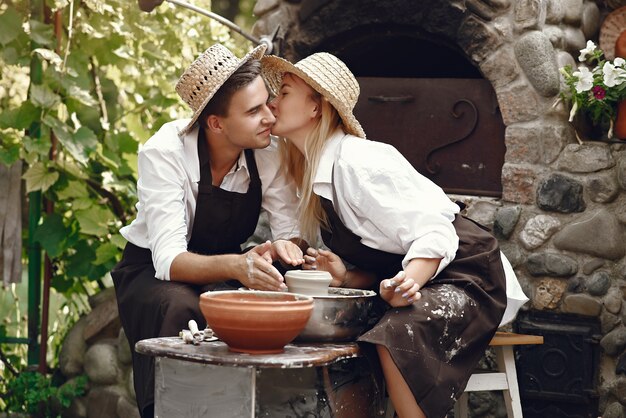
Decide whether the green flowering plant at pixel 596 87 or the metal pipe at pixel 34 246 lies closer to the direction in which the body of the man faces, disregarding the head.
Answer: the green flowering plant

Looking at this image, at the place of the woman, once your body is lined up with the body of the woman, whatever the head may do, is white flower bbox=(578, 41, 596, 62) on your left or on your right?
on your right

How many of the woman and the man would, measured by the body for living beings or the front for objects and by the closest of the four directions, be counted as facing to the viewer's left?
1

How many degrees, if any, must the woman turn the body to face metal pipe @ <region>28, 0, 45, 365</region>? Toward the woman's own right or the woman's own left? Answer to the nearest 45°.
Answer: approximately 45° to the woman's own right

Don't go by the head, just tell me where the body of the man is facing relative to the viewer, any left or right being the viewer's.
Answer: facing the viewer and to the right of the viewer

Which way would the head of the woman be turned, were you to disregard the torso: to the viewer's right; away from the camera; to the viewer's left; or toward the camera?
to the viewer's left

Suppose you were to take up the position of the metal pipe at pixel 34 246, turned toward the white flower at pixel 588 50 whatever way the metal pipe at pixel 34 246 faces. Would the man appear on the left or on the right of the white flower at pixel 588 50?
right

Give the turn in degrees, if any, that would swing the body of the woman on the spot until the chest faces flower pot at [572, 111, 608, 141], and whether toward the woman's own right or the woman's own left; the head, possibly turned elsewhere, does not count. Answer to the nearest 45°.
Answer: approximately 135° to the woman's own right

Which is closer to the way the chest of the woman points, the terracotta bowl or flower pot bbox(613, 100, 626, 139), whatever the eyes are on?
the terracotta bowl

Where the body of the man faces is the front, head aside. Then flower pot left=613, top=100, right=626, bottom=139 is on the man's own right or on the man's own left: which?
on the man's own left

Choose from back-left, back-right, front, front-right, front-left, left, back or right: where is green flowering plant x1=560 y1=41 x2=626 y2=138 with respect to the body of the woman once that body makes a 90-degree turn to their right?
front-right

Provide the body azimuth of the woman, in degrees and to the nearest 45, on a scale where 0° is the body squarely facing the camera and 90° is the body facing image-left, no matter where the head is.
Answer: approximately 90°

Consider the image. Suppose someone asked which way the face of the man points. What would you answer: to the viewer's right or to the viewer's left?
to the viewer's right

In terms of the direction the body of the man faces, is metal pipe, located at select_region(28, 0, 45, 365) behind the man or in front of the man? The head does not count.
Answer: behind

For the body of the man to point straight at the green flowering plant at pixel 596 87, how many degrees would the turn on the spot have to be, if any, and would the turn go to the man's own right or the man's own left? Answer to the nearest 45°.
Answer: approximately 45° to the man's own left

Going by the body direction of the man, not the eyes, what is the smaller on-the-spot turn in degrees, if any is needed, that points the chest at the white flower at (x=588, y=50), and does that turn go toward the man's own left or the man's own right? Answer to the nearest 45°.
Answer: approximately 45° to the man's own left
